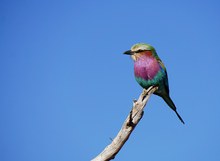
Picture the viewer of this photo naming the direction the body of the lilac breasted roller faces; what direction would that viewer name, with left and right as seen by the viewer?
facing the viewer and to the left of the viewer
